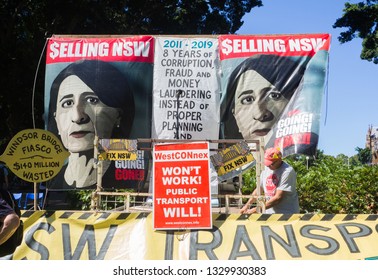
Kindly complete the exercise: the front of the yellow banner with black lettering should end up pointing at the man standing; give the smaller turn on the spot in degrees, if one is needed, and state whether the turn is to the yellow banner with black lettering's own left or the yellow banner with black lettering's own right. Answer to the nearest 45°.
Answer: approximately 135° to the yellow banner with black lettering's own left

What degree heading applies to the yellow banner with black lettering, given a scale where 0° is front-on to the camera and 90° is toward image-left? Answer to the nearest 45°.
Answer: approximately 0°

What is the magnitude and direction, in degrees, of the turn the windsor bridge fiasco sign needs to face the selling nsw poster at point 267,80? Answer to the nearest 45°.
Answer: approximately 90° to its left

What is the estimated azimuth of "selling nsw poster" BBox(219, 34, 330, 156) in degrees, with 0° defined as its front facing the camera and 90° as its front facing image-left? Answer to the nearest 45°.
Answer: approximately 0°

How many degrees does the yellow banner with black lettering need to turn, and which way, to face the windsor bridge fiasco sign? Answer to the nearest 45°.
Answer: approximately 90° to its right

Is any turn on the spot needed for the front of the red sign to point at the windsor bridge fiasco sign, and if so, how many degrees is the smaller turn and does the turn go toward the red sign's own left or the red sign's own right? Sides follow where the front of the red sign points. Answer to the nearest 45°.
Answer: approximately 90° to the red sign's own right
